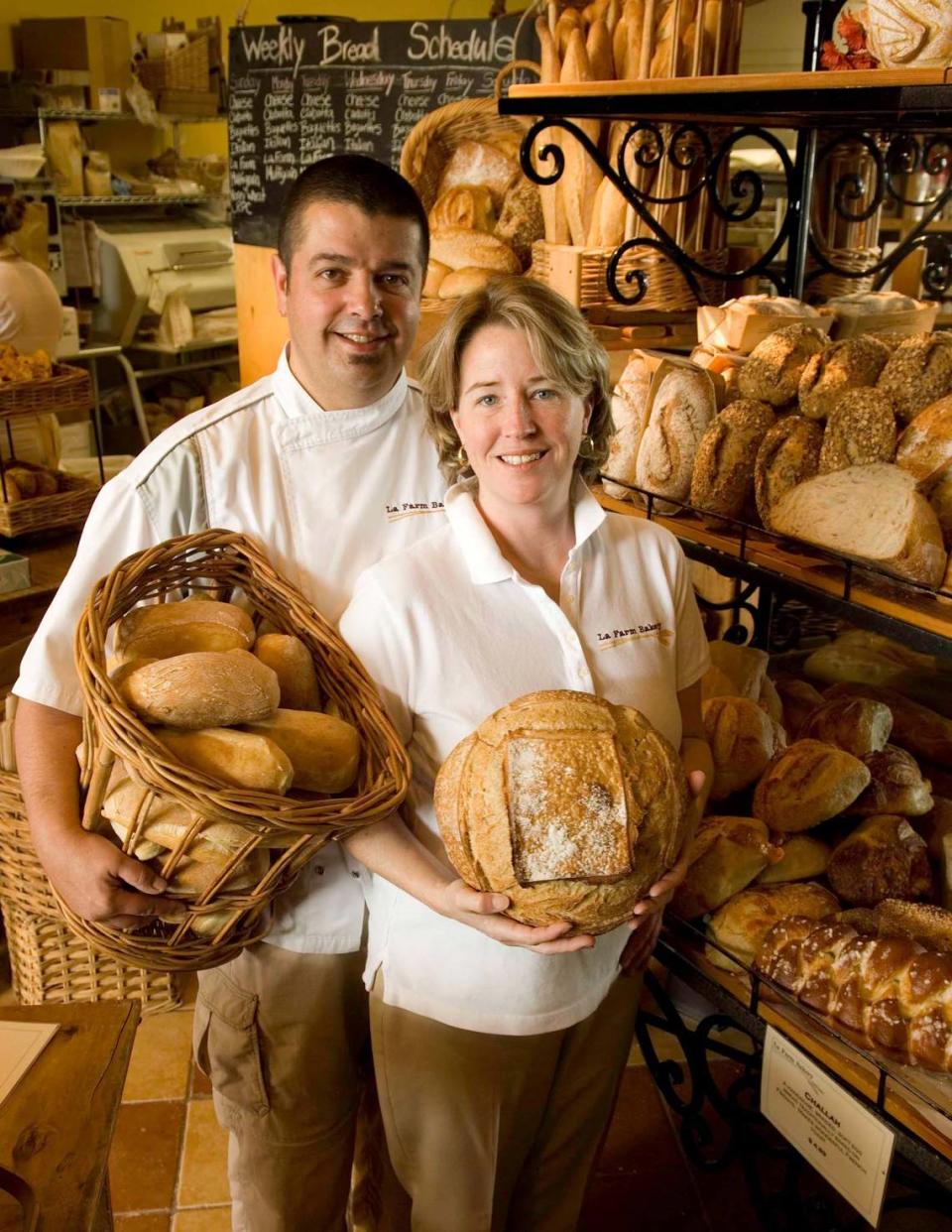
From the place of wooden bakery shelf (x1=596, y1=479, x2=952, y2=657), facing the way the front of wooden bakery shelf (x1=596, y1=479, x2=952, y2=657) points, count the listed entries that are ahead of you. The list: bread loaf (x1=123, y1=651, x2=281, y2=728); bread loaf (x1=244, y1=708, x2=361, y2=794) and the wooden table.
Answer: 3

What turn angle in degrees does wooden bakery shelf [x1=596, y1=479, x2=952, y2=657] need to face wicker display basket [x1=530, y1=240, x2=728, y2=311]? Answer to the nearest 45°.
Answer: approximately 90° to its right

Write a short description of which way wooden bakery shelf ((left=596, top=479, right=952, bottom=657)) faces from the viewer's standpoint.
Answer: facing the viewer and to the left of the viewer

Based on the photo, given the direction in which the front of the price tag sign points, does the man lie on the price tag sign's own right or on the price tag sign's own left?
on the price tag sign's own right

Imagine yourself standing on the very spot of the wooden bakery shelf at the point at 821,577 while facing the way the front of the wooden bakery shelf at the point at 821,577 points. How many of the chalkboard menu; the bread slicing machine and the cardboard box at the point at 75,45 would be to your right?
3

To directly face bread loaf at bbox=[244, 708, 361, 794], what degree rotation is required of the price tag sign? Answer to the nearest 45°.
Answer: approximately 45° to its right

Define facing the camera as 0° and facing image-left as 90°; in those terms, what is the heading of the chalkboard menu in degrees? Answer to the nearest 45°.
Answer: approximately 0°

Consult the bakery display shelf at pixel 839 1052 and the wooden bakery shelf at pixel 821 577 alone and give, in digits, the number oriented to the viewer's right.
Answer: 0

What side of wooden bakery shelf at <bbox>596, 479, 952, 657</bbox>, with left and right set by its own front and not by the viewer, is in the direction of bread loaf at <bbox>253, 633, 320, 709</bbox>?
front
